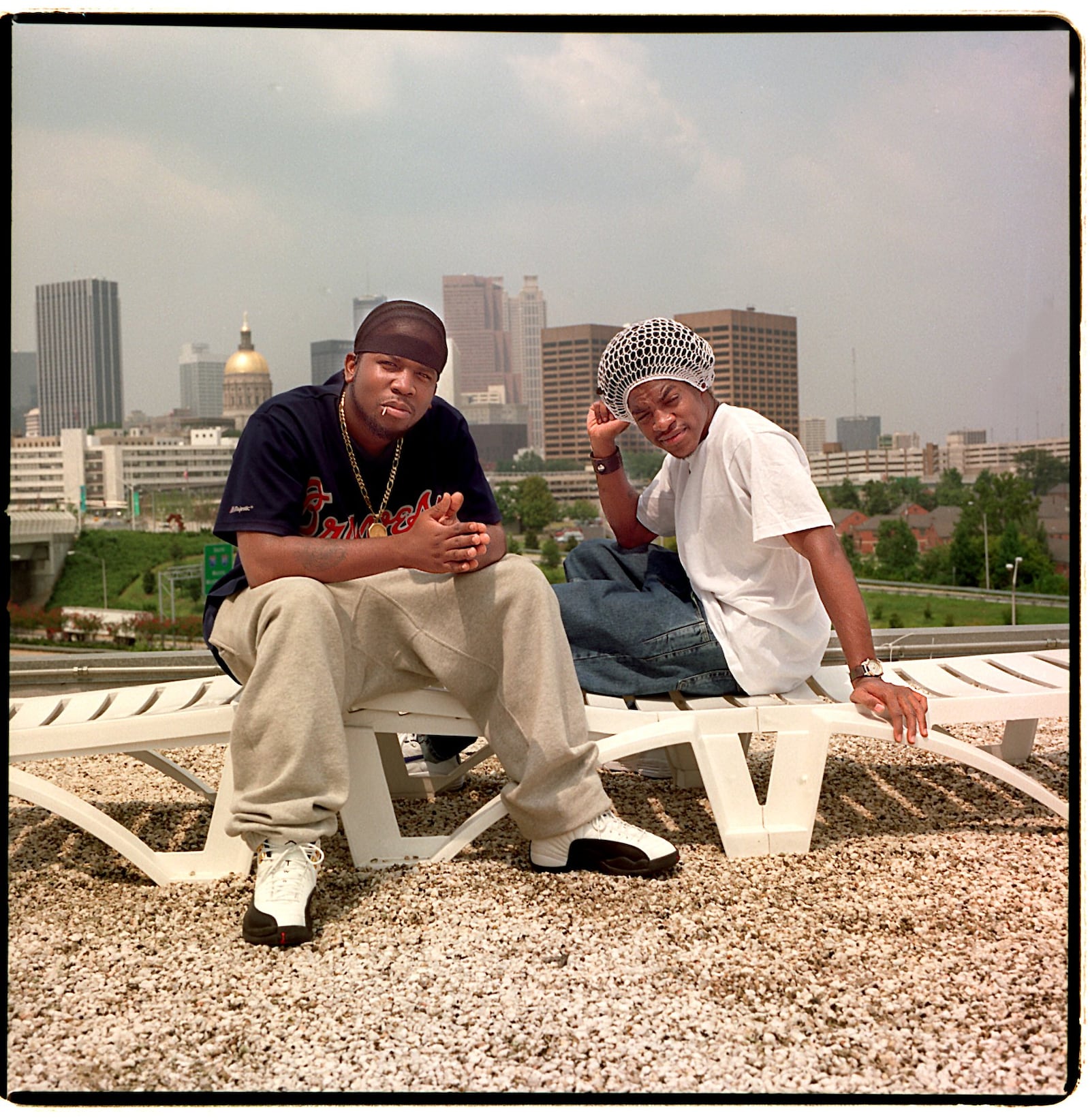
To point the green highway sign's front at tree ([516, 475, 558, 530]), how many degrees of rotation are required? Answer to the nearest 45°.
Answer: approximately 135° to its left

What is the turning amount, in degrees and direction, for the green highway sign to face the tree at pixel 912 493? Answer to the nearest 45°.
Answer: approximately 90° to its left

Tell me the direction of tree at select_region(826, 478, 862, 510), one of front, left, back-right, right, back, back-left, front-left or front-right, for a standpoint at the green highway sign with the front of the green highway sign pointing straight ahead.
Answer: left

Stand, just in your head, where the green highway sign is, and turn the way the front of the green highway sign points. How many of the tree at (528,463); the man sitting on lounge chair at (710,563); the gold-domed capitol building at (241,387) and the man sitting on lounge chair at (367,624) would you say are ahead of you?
2

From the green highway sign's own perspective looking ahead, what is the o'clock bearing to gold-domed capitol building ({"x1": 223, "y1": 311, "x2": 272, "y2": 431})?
The gold-domed capitol building is roughly at 6 o'clock from the green highway sign.

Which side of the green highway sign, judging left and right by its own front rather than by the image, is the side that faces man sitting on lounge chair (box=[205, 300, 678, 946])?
front

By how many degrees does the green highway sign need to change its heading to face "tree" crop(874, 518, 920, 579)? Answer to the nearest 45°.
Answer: approximately 90° to its left

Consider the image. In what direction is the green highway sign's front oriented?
toward the camera
